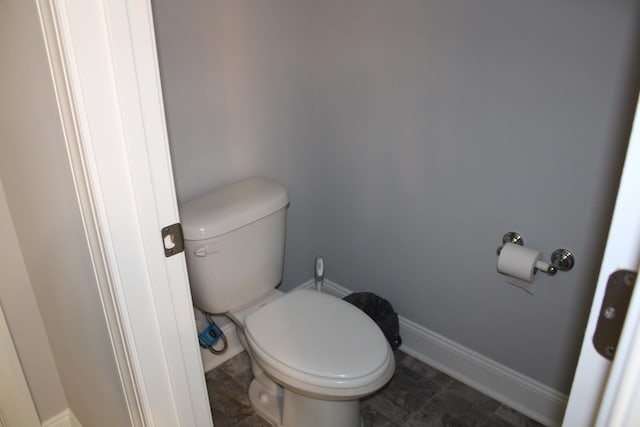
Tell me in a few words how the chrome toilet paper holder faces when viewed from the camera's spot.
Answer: facing the viewer and to the left of the viewer

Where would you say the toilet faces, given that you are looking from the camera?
facing the viewer and to the right of the viewer

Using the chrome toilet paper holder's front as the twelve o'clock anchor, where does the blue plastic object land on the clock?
The blue plastic object is roughly at 1 o'clock from the chrome toilet paper holder.

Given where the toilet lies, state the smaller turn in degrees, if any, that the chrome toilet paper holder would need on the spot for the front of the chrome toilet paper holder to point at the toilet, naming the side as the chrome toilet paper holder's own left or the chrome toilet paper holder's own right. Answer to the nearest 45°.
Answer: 0° — it already faces it

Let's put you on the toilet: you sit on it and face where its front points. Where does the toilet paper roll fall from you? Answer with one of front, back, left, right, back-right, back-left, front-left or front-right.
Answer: front-left

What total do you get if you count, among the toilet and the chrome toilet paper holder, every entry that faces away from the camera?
0
